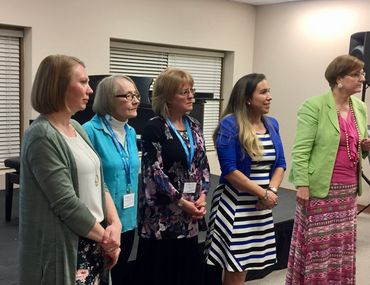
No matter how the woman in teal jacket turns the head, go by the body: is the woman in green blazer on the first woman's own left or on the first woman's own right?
on the first woman's own left

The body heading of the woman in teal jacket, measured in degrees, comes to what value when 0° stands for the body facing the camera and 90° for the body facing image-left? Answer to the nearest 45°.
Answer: approximately 315°

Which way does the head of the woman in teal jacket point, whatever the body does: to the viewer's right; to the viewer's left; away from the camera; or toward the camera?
to the viewer's right

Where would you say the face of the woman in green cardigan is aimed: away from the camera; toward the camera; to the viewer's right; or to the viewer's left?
to the viewer's right

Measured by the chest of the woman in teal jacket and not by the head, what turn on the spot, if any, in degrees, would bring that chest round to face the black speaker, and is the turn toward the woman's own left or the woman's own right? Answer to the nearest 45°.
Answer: approximately 90° to the woman's own left

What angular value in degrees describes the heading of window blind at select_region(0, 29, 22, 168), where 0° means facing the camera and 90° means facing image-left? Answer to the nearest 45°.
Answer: approximately 315°

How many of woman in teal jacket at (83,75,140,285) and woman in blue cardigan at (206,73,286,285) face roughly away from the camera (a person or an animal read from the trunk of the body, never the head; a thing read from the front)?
0

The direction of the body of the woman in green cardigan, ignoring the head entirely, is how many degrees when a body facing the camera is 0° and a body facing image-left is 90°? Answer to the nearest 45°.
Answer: approximately 270°

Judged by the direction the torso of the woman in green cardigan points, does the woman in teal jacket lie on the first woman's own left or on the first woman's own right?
on the first woman's own left

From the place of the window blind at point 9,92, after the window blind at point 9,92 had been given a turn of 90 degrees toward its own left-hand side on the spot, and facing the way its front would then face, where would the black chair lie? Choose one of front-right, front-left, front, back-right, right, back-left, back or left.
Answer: back-right

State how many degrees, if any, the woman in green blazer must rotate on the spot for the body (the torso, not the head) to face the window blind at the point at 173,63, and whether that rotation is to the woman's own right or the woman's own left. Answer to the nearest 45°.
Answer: approximately 180°

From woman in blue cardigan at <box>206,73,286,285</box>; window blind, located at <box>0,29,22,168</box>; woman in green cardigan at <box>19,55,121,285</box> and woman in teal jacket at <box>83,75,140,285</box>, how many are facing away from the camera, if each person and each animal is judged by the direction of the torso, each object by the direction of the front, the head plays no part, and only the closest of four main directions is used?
0

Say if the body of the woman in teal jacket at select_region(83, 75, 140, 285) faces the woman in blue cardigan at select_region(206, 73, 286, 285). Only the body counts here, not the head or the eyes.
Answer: no
